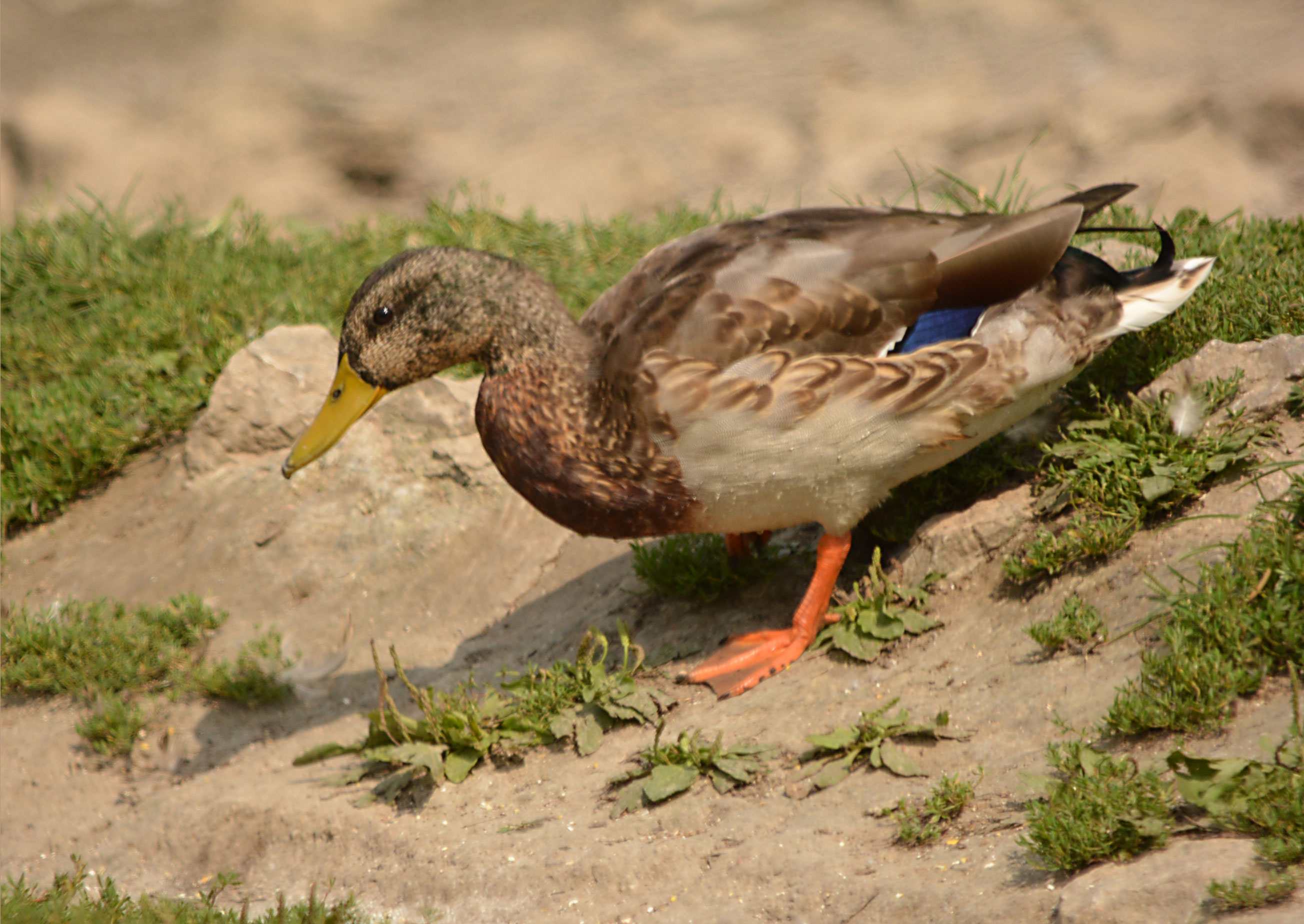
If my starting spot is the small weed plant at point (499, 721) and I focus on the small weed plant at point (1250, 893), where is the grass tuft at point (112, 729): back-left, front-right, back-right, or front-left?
back-right

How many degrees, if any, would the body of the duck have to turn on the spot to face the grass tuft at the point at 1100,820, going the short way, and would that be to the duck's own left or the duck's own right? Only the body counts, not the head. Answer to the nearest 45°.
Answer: approximately 90° to the duck's own left

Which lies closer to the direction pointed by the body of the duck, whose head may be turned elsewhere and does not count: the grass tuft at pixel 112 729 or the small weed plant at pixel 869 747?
the grass tuft

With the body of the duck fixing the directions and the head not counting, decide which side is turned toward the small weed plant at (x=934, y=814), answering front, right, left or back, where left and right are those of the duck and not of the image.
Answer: left

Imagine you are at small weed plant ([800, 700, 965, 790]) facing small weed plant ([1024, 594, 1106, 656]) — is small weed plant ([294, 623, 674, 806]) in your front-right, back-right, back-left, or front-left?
back-left

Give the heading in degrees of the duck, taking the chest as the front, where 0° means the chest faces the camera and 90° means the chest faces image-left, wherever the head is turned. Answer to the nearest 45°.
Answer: approximately 90°
